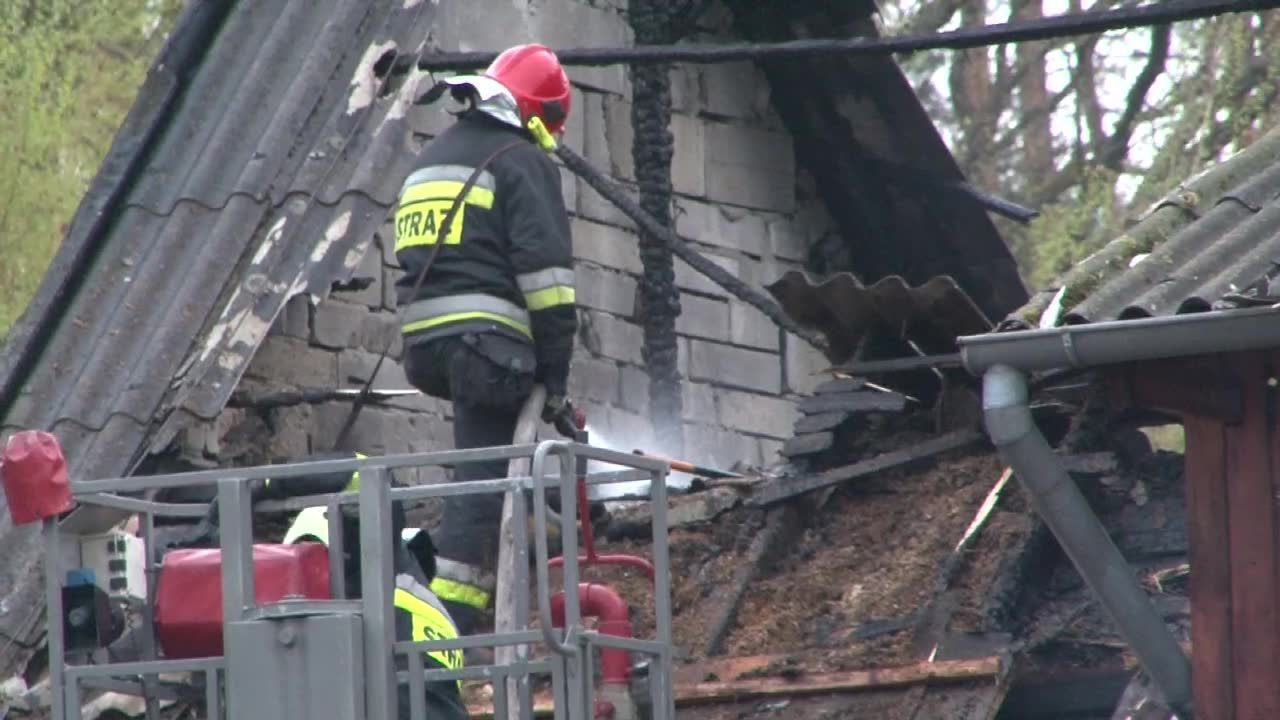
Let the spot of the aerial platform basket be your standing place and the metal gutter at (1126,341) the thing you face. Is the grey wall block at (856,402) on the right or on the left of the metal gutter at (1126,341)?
left

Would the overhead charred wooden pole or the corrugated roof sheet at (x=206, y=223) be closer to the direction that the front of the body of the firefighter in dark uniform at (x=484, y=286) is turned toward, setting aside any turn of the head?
the overhead charred wooden pole

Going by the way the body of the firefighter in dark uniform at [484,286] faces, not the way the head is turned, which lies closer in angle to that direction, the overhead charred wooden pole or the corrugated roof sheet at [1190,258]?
the overhead charred wooden pole

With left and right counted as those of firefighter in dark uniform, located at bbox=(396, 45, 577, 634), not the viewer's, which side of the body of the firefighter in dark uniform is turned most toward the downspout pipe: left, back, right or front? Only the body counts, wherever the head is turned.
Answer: right

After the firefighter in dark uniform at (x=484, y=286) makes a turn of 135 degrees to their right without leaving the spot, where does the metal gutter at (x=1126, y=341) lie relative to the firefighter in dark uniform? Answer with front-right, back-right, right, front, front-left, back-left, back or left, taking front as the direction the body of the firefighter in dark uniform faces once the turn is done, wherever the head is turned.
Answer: front-left

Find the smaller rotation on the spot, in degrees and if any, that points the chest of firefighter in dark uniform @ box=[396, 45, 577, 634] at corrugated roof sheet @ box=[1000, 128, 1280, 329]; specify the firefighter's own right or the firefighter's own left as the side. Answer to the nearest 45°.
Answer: approximately 90° to the firefighter's own right

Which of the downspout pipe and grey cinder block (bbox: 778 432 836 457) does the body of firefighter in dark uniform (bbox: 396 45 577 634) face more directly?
the grey cinder block

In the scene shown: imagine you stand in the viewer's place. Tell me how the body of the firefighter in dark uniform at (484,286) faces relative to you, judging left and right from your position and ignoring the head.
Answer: facing away from the viewer and to the right of the viewer

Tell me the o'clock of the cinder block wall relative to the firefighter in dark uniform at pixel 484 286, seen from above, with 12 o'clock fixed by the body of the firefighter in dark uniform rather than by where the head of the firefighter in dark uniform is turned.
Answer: The cinder block wall is roughly at 11 o'clock from the firefighter in dark uniform.

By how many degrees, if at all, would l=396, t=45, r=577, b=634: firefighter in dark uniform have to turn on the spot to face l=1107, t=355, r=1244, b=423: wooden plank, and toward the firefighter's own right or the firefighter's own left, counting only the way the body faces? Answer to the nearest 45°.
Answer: approximately 90° to the firefighter's own right

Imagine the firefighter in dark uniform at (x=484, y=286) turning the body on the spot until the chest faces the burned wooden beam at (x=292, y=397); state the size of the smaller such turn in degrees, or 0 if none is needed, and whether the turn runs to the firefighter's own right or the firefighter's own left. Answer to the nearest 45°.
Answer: approximately 45° to the firefighter's own left
